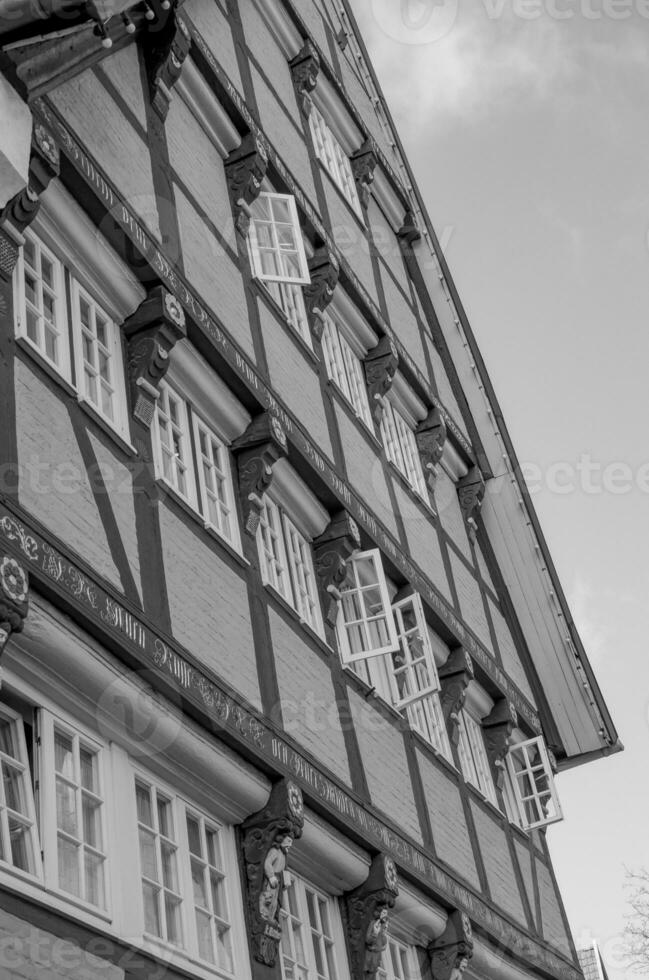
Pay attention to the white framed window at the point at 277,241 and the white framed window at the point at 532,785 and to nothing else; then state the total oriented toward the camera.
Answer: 2

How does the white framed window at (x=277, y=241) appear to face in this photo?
toward the camera

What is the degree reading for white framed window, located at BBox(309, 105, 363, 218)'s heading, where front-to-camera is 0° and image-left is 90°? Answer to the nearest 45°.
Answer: approximately 315°

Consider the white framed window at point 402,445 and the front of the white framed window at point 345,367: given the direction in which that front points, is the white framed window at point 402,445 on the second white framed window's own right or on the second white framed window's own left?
on the second white framed window's own left

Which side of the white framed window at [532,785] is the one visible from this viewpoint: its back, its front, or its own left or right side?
front

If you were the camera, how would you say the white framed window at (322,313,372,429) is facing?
facing the viewer and to the right of the viewer
